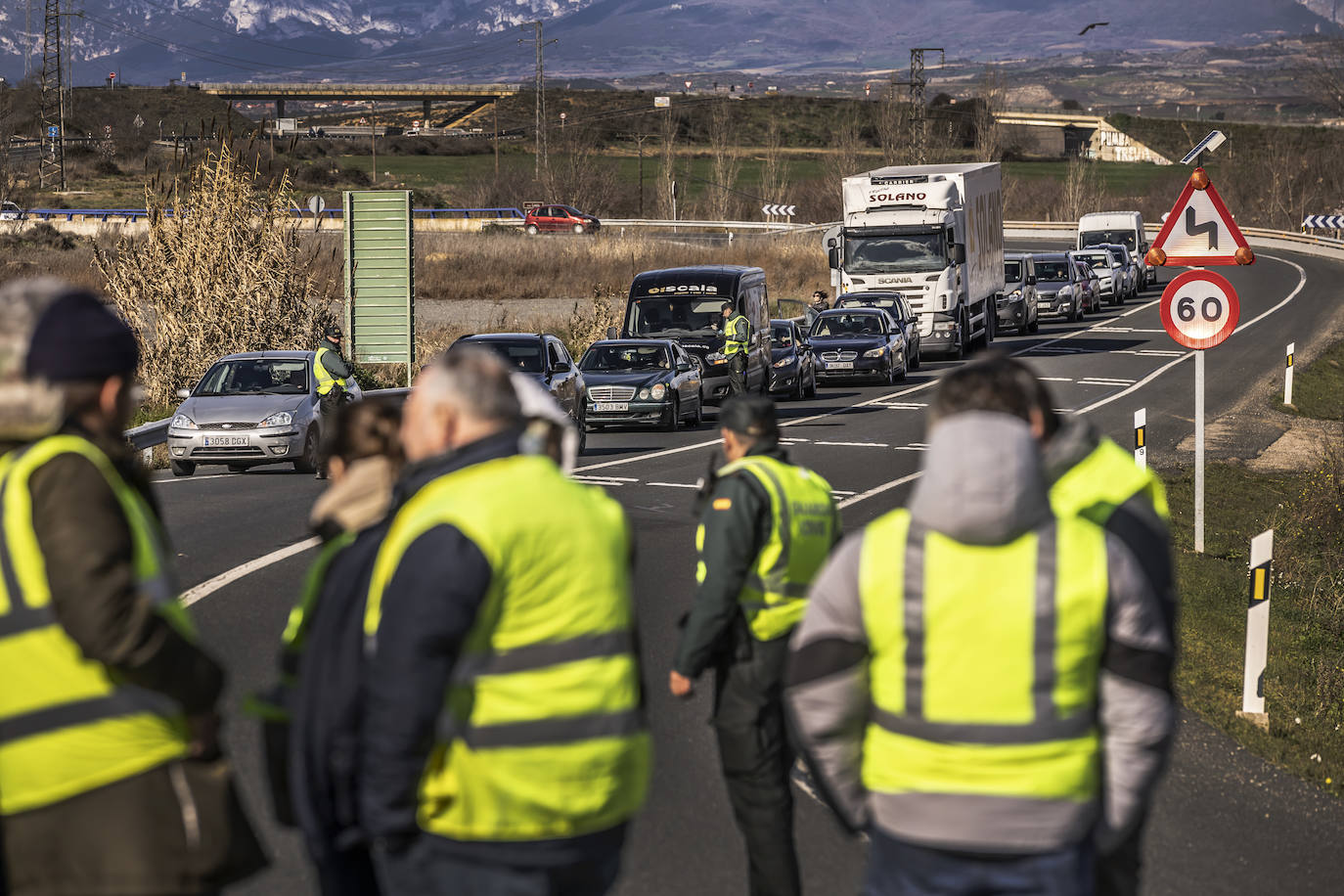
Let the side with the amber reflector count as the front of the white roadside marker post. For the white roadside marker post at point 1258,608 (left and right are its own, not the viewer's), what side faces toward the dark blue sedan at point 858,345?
back

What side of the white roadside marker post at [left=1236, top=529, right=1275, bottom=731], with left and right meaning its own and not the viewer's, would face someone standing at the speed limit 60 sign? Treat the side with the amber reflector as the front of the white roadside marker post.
back

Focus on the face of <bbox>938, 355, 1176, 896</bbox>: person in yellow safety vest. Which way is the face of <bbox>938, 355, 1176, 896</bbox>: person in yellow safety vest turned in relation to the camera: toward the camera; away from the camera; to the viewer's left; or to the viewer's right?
away from the camera

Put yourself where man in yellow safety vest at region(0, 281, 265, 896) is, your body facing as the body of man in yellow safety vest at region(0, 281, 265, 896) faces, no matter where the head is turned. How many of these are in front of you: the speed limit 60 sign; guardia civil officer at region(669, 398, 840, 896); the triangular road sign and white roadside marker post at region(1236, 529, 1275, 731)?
4

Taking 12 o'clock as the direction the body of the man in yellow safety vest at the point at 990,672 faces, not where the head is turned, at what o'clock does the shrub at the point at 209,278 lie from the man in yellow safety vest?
The shrub is roughly at 11 o'clock from the man in yellow safety vest.

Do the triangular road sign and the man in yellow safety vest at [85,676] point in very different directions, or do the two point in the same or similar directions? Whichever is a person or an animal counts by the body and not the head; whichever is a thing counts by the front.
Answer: very different directions

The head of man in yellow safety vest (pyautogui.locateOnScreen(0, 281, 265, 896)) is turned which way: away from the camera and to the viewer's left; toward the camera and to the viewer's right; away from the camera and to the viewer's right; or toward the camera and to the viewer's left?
away from the camera and to the viewer's right

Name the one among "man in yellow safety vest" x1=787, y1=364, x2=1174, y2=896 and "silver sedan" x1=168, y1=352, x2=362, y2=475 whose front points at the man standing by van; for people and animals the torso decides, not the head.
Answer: the man in yellow safety vest

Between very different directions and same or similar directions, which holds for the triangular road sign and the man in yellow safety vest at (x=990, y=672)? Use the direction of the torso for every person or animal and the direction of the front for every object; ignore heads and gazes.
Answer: very different directions
